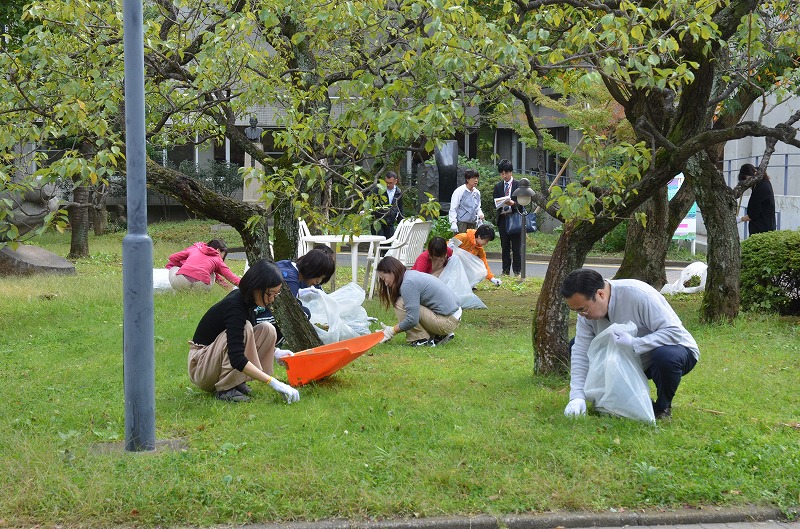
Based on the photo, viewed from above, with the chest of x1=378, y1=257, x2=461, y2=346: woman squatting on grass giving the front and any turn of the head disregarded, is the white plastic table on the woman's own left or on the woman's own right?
on the woman's own right

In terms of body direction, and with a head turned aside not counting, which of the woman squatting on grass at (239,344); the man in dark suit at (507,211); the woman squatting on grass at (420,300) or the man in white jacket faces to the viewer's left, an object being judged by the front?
the woman squatting on grass at (420,300)

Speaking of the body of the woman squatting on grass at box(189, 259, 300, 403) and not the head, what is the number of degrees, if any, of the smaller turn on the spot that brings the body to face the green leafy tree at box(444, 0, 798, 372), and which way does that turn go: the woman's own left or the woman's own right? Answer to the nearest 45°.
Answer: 0° — they already face it

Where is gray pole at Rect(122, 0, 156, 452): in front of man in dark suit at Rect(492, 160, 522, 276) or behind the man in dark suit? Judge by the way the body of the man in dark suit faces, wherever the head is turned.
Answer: in front

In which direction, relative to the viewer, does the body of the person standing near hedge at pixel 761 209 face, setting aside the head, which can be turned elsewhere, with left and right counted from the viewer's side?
facing to the left of the viewer

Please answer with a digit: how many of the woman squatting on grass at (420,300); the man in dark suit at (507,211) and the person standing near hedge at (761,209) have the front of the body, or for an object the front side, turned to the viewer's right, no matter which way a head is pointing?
0

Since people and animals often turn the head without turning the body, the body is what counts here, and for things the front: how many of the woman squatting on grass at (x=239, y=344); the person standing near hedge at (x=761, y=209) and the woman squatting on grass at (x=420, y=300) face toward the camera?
0

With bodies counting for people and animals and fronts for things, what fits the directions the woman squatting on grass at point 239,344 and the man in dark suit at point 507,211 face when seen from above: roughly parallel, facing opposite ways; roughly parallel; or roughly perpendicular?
roughly perpendicular

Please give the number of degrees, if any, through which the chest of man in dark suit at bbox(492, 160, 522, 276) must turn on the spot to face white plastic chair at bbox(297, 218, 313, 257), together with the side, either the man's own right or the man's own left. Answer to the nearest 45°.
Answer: approximately 45° to the man's own right

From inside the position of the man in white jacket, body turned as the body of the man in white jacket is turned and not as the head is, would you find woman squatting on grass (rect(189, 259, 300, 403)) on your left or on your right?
on your right

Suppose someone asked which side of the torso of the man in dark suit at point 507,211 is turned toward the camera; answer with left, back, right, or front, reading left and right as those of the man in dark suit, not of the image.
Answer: front

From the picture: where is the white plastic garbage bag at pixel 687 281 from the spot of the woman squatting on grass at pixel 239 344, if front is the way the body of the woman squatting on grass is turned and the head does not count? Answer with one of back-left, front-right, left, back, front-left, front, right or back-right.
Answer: front-left

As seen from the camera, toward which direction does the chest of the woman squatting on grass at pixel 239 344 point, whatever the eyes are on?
to the viewer's right

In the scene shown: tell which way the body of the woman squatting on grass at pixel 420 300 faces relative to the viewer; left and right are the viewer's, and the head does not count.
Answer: facing to the left of the viewer

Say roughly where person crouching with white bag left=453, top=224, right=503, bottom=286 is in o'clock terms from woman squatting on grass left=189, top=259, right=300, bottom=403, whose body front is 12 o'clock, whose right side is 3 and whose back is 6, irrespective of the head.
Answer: The person crouching with white bag is roughly at 10 o'clock from the woman squatting on grass.
